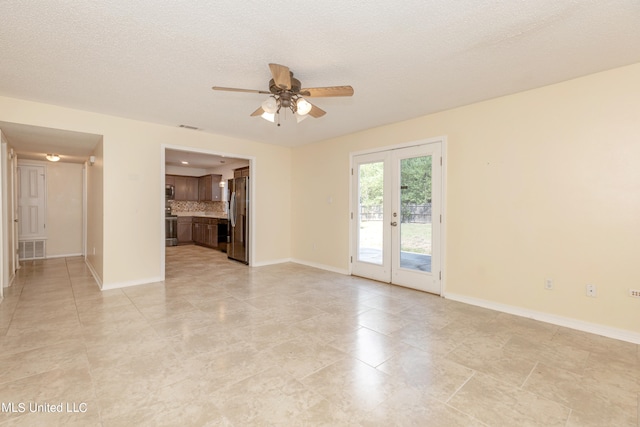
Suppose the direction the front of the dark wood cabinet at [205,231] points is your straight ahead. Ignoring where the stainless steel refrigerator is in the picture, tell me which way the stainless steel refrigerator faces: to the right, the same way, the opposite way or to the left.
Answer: the same way

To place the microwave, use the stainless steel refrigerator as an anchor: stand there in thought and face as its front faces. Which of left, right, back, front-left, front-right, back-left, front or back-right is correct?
right

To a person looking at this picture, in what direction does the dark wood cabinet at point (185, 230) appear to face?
facing the viewer

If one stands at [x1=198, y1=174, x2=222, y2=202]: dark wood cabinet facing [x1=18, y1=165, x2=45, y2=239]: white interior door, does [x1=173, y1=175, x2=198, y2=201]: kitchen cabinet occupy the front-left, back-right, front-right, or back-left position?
front-right

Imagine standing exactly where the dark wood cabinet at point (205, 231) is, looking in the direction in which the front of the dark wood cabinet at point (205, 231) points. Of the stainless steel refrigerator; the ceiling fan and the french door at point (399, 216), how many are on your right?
0

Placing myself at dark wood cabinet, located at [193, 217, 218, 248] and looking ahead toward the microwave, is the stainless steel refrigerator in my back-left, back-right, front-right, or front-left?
back-left

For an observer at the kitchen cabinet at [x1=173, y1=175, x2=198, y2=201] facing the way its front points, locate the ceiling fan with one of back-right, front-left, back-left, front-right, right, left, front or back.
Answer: front

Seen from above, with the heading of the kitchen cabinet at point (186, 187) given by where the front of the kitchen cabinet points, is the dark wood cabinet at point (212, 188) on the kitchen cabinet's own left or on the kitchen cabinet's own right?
on the kitchen cabinet's own left

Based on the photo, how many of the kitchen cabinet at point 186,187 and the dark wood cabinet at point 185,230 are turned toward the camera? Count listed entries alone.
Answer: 2

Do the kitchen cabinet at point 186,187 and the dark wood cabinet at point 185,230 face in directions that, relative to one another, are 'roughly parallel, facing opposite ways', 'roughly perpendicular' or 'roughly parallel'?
roughly parallel

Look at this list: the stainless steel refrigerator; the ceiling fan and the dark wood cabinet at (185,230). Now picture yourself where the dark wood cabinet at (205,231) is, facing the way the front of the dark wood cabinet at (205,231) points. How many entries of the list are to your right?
1

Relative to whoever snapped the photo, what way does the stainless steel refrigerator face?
facing the viewer and to the left of the viewer

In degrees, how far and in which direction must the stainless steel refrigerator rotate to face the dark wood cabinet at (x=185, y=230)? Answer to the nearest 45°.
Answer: approximately 90° to its right

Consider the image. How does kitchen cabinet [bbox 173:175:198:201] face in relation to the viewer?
toward the camera

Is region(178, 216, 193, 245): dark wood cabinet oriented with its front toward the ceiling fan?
yes
